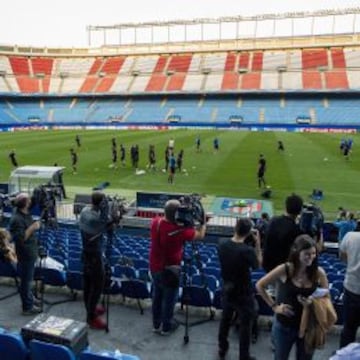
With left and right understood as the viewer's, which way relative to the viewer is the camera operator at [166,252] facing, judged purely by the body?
facing away from the viewer and to the right of the viewer

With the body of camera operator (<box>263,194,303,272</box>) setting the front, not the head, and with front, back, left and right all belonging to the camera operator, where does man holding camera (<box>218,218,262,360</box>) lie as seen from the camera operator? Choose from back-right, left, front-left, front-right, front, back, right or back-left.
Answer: back

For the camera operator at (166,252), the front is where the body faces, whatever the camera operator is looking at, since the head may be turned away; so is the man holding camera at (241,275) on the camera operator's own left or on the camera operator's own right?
on the camera operator's own right

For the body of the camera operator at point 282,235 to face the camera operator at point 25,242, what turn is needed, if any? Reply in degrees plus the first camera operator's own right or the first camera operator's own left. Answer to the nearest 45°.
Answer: approximately 135° to the first camera operator's own left

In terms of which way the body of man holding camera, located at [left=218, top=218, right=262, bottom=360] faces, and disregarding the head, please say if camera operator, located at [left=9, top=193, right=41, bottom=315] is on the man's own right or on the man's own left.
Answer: on the man's own left

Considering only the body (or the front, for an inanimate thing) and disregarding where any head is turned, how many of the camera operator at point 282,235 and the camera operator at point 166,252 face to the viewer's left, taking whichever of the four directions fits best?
0

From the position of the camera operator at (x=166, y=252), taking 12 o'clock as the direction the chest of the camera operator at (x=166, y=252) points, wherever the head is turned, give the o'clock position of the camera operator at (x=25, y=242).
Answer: the camera operator at (x=25, y=242) is roughly at 8 o'clock from the camera operator at (x=166, y=252).

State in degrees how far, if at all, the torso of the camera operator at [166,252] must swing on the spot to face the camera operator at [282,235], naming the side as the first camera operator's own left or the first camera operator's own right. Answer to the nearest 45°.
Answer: approximately 45° to the first camera operator's own right

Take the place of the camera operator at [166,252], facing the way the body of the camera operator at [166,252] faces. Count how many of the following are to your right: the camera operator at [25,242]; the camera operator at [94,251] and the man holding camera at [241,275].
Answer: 1

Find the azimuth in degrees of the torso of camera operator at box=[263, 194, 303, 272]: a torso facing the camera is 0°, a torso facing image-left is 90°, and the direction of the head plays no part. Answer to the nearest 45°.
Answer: approximately 225°

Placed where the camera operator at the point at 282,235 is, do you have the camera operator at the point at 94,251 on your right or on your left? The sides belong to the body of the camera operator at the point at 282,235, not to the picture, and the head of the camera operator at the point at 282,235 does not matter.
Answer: on your left

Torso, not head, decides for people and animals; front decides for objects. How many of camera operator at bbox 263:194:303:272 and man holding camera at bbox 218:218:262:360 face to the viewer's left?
0
